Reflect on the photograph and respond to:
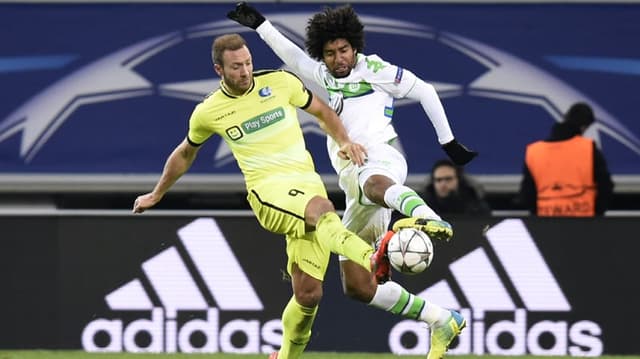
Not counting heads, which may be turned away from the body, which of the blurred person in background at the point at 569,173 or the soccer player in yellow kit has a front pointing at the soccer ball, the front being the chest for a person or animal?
the soccer player in yellow kit

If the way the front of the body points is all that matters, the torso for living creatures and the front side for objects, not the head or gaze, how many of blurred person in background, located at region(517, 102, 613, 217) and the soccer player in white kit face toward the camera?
1

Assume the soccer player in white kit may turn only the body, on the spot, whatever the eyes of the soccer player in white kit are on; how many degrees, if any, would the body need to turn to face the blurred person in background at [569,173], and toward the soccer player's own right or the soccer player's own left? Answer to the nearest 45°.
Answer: approximately 135° to the soccer player's own left

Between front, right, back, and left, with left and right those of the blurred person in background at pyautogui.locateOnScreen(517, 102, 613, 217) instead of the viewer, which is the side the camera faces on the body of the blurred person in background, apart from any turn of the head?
back

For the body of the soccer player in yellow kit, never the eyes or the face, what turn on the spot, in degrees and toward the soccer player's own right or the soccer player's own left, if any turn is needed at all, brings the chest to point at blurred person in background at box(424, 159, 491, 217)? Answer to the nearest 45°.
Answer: approximately 180°

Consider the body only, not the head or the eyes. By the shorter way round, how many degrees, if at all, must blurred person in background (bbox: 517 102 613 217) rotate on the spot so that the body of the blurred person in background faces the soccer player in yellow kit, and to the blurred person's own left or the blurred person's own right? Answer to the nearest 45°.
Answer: approximately 135° to the blurred person's own left

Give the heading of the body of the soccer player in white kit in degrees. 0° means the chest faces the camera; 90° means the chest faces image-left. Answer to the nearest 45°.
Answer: approximately 0°
